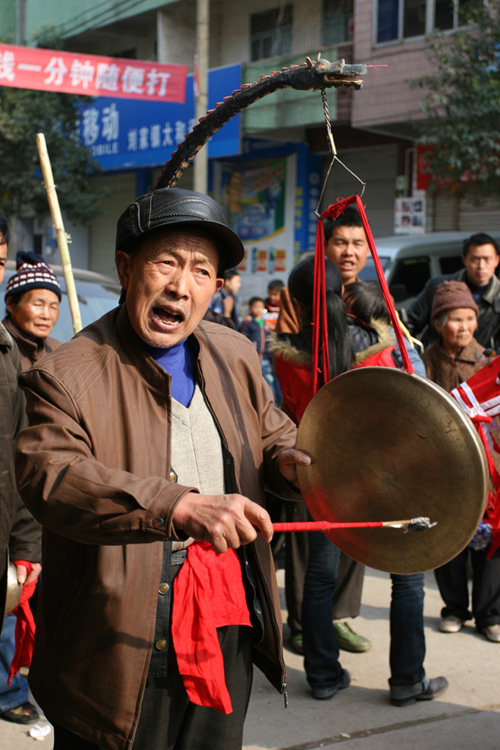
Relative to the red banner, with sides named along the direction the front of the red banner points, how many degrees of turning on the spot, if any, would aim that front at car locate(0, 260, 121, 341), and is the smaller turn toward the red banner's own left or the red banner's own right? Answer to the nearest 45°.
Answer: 0° — it already faces it

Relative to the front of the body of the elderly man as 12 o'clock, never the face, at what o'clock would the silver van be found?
The silver van is roughly at 8 o'clock from the elderly man.

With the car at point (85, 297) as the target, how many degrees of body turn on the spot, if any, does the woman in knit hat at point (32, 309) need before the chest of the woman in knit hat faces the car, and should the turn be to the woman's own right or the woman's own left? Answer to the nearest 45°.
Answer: approximately 135° to the woman's own left

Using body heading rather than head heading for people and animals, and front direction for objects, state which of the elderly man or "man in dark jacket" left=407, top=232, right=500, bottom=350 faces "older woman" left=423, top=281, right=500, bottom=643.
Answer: the man in dark jacket

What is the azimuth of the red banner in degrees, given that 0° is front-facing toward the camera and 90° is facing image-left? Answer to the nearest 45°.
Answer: approximately 0°

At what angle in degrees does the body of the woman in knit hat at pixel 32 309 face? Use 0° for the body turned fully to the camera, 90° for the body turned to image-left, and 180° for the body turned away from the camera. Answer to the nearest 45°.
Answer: approximately 315°

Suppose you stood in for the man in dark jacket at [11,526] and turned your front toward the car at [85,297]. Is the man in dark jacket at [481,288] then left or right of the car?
right

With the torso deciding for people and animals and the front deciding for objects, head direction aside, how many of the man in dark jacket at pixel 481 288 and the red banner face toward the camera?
2

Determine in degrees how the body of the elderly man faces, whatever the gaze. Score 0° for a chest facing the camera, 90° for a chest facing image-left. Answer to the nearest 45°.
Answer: approximately 315°
